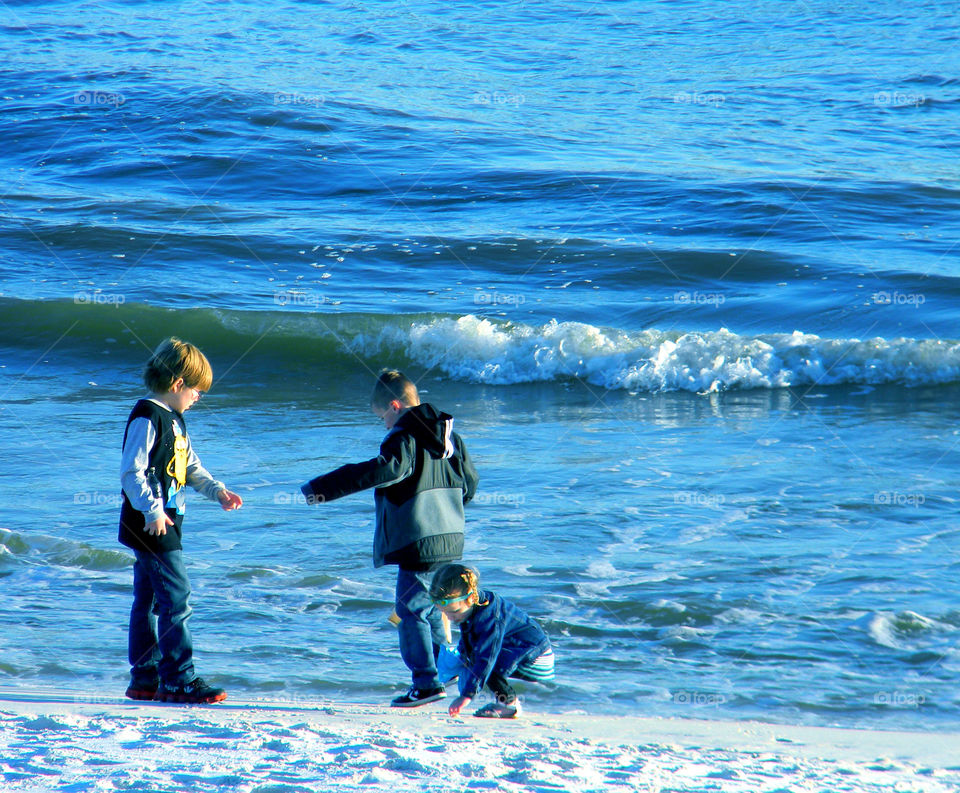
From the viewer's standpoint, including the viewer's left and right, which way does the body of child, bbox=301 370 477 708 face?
facing away from the viewer and to the left of the viewer

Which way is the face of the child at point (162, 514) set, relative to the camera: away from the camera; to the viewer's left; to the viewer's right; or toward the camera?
to the viewer's right

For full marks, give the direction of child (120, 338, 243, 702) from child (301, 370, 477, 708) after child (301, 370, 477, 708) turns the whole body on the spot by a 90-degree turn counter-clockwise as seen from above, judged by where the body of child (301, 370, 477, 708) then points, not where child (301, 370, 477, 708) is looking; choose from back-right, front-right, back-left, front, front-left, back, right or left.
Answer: front-right
